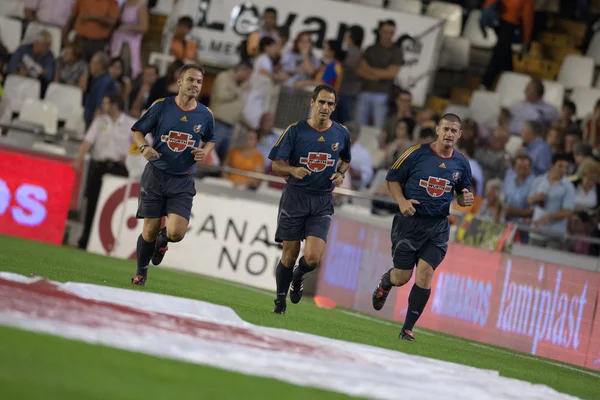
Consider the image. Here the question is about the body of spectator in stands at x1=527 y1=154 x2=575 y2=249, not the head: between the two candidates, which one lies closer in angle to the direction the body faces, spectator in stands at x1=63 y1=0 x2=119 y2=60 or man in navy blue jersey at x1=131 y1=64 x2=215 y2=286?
the man in navy blue jersey

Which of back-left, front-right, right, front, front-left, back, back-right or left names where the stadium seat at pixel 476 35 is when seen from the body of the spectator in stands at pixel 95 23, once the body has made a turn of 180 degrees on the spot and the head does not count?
right

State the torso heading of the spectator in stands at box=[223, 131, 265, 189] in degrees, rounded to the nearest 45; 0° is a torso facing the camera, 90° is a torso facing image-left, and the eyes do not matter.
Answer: approximately 0°

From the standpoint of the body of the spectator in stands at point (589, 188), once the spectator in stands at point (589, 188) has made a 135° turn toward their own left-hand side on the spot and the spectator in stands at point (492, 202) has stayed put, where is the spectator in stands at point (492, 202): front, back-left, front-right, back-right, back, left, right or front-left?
back-left

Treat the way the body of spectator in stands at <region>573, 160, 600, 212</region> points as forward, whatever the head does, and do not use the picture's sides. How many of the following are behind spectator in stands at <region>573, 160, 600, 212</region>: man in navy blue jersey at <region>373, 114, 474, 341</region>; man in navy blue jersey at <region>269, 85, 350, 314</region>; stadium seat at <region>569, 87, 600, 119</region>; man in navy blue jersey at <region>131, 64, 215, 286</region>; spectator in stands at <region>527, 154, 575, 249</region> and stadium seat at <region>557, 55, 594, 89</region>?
2

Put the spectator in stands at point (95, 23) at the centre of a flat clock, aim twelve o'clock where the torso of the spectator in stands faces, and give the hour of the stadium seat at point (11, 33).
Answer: The stadium seat is roughly at 4 o'clock from the spectator in stands.

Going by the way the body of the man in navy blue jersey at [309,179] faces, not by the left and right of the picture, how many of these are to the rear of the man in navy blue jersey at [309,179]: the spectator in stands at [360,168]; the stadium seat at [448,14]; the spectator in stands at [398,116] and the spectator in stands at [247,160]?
4
